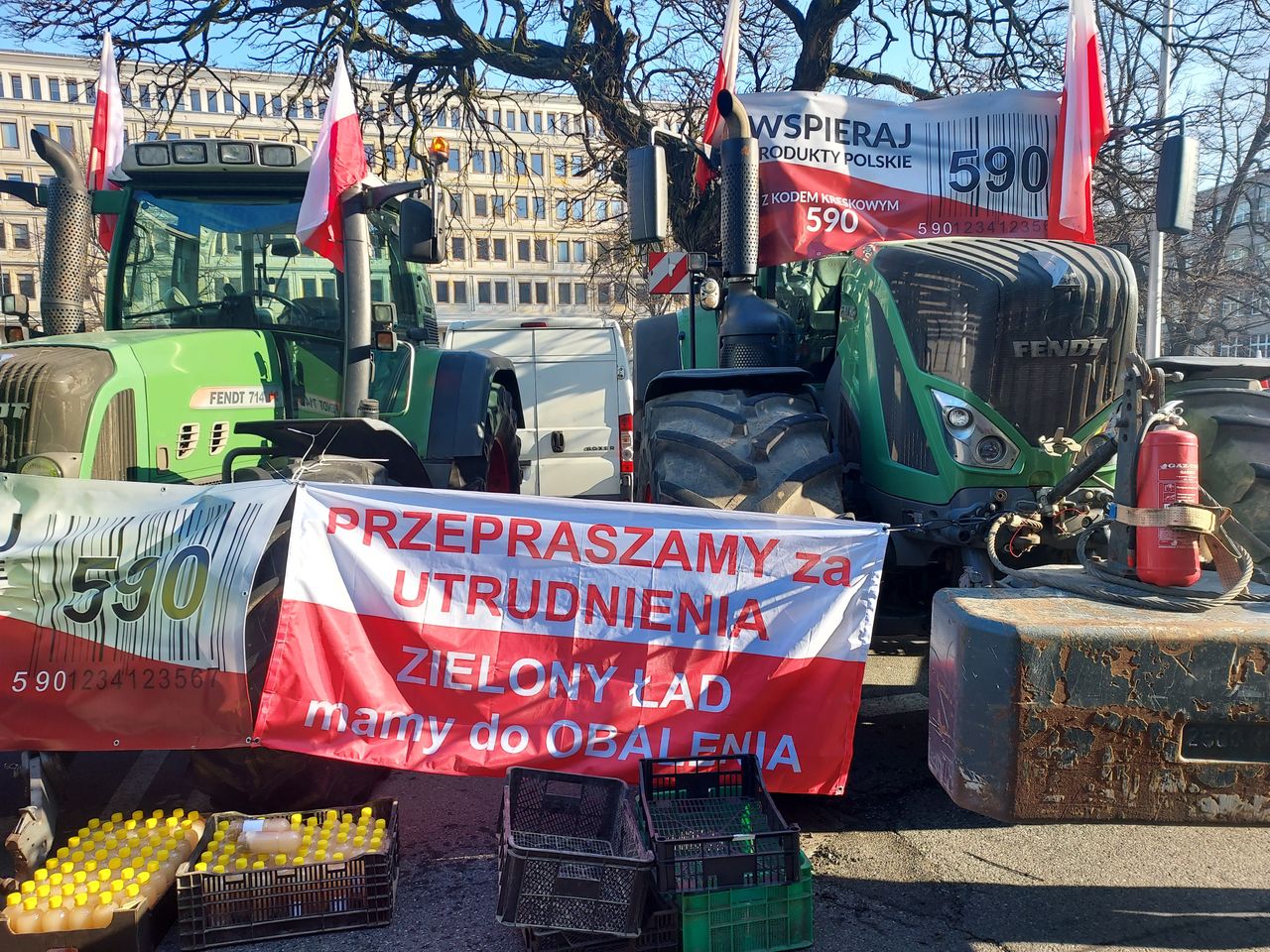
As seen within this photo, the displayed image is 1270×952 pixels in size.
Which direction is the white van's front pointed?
away from the camera

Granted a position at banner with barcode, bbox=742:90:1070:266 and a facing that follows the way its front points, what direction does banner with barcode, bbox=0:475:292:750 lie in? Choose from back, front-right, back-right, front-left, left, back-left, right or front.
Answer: front-right

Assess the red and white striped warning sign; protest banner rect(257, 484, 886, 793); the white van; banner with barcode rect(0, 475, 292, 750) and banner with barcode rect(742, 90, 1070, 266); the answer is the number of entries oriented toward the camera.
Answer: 4

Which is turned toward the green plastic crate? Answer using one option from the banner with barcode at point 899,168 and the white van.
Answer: the banner with barcode

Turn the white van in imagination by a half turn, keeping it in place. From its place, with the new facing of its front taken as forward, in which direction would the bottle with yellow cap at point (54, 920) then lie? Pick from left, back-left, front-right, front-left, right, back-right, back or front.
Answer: front

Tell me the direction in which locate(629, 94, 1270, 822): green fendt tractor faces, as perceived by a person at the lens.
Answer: facing the viewer and to the right of the viewer

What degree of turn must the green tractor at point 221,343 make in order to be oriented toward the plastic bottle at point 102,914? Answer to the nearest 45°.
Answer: approximately 45° to its left

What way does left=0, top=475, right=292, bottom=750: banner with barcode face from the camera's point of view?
toward the camera

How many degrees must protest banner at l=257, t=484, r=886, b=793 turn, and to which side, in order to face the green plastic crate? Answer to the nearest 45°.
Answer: approximately 45° to its left

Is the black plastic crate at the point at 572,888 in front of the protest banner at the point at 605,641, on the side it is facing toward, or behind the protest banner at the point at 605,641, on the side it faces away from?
in front

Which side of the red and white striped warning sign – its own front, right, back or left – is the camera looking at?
front

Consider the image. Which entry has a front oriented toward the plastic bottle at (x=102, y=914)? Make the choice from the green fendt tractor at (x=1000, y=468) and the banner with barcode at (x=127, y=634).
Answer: the banner with barcode

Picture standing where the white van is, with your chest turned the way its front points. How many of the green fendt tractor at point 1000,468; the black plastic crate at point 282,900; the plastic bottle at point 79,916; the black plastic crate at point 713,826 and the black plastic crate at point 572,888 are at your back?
5

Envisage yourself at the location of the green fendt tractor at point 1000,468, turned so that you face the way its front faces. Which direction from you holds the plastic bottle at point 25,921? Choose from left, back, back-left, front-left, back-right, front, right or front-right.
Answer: right

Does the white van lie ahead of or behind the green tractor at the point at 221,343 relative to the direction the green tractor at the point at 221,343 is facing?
behind
